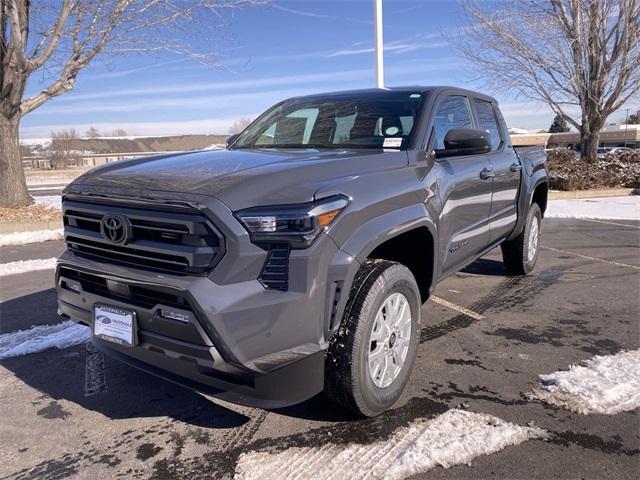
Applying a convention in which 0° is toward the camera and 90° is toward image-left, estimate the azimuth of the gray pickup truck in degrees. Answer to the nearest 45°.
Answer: approximately 45°

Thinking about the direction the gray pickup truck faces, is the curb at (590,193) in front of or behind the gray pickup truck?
behind

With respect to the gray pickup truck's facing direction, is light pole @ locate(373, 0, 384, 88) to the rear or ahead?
to the rear
